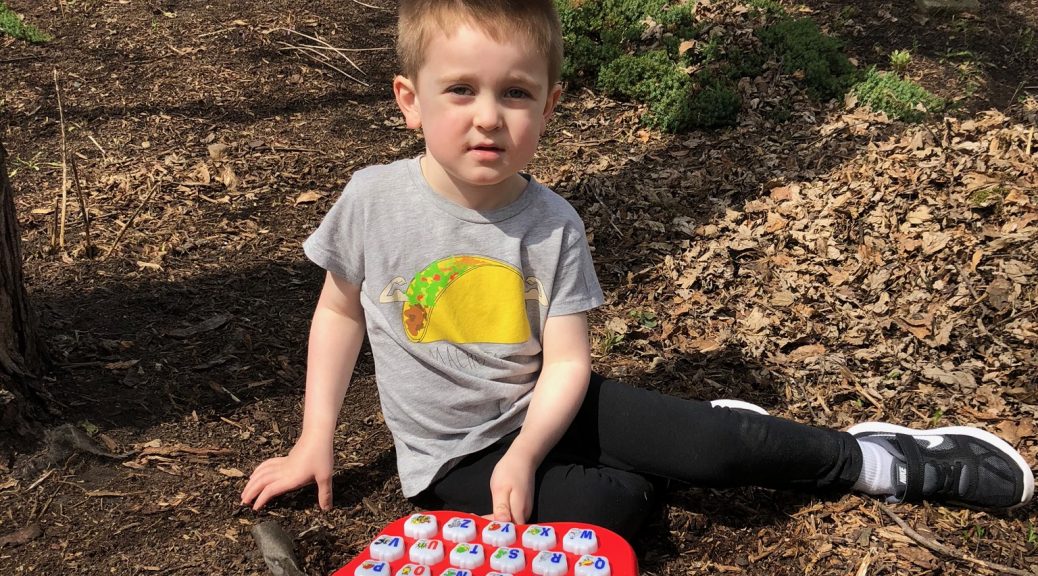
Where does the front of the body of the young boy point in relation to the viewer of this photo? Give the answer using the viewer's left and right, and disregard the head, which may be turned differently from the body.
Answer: facing the viewer

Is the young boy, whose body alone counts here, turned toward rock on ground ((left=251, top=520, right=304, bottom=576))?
no

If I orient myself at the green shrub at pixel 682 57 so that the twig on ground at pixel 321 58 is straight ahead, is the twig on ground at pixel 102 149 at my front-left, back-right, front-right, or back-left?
front-left

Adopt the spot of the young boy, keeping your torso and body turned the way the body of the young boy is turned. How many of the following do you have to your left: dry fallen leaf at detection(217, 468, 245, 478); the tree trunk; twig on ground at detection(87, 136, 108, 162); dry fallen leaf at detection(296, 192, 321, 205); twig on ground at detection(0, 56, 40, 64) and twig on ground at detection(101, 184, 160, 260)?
0

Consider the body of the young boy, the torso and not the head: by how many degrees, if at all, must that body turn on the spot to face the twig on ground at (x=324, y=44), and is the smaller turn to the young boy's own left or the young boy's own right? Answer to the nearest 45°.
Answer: approximately 135° to the young boy's own right

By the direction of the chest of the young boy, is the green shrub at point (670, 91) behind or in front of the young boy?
behind

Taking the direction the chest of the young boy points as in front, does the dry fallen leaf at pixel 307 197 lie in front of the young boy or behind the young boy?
behind

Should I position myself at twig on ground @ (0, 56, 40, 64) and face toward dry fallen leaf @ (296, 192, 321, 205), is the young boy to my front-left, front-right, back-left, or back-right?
front-right

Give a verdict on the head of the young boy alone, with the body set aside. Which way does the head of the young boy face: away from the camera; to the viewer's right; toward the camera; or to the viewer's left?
toward the camera

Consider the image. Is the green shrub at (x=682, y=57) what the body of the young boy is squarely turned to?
no

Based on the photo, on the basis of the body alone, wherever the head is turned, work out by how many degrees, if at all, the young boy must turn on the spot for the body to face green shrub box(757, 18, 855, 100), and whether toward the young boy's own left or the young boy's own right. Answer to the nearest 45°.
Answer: approximately 180°

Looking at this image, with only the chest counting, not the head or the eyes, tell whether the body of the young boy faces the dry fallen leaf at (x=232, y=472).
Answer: no

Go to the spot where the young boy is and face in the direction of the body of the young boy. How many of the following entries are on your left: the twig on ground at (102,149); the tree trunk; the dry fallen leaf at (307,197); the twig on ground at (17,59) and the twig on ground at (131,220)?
0

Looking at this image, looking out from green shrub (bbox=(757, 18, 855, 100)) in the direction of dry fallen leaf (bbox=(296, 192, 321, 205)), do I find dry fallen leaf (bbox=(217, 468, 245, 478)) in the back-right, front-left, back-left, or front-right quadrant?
front-left

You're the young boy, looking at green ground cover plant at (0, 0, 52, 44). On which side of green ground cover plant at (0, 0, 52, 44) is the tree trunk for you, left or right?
left

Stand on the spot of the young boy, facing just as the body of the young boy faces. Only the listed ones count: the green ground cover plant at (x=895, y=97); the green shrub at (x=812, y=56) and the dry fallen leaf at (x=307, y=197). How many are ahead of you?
0

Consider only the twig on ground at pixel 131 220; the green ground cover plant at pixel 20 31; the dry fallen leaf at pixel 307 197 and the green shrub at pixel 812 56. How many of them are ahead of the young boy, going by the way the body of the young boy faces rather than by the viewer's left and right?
0

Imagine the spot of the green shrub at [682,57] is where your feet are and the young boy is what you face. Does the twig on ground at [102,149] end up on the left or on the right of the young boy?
right
